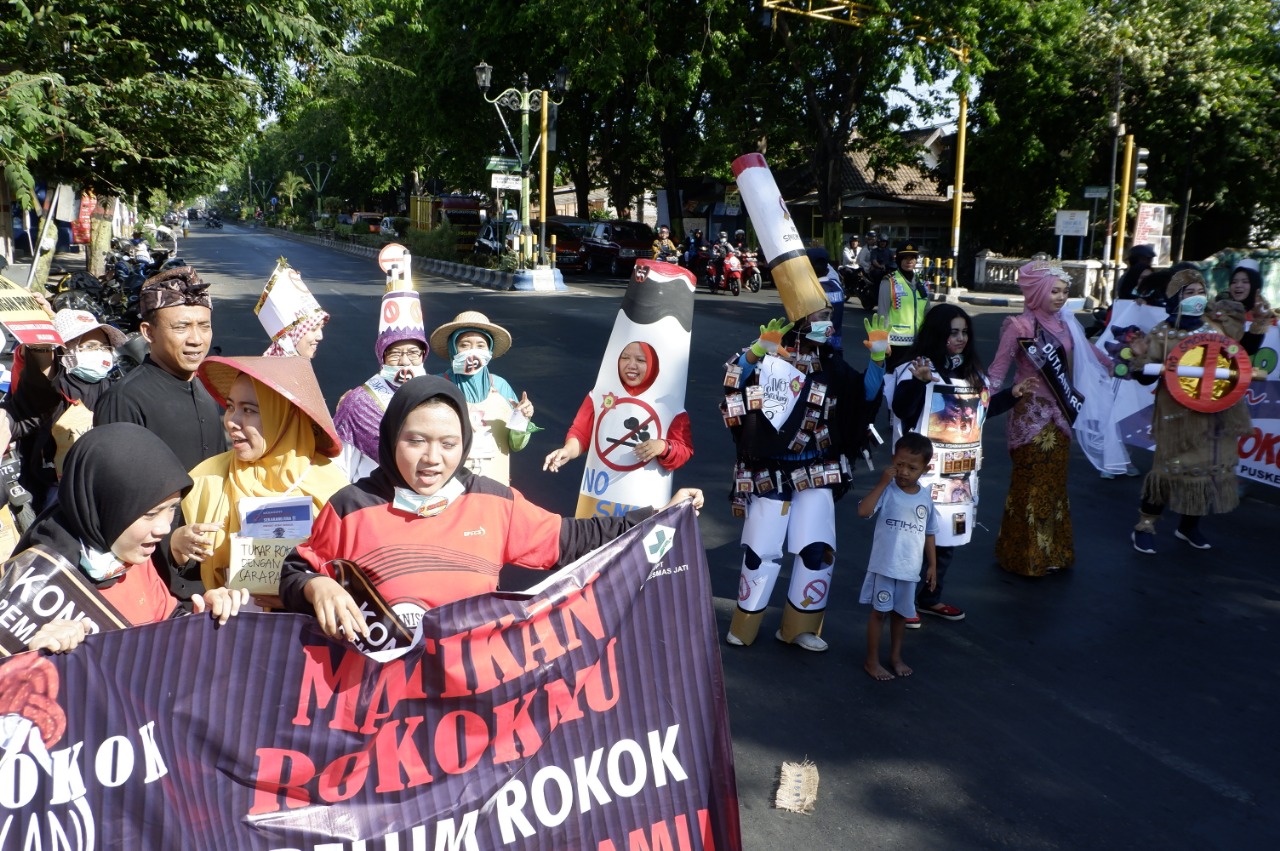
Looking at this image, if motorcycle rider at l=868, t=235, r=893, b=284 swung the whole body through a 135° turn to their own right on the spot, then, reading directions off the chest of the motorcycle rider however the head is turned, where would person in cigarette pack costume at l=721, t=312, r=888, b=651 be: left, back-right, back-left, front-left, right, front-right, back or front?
left

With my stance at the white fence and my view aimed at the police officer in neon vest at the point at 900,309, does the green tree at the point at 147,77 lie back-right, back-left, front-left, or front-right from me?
front-right

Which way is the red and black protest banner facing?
toward the camera

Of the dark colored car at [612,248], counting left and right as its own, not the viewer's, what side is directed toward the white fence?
front

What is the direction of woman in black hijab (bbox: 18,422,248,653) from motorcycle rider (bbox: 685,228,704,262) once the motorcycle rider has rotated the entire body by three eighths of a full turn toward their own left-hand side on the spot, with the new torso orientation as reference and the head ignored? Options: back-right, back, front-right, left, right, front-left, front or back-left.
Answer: back

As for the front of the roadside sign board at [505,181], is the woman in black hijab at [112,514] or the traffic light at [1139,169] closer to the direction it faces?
the woman in black hijab

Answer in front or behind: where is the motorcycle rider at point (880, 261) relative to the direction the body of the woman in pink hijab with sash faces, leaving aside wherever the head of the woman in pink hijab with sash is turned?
behind

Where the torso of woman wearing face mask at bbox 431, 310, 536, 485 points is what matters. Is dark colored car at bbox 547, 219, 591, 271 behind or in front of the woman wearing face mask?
behind

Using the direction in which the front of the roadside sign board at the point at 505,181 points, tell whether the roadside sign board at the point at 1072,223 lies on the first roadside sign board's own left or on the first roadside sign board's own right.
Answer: on the first roadside sign board's own left

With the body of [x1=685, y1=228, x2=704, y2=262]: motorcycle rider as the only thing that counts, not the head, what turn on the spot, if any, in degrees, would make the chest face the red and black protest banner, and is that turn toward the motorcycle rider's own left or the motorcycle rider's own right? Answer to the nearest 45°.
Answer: approximately 45° to the motorcycle rider's own right

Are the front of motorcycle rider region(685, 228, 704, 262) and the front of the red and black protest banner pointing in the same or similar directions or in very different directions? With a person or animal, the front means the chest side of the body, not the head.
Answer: same or similar directions

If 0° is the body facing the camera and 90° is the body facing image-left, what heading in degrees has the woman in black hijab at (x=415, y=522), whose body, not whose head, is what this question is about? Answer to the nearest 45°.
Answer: approximately 0°

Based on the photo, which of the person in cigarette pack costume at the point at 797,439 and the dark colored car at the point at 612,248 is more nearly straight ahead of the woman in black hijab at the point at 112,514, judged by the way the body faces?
the person in cigarette pack costume

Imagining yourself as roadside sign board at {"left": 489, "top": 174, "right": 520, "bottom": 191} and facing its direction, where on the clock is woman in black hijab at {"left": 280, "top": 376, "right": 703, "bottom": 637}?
The woman in black hijab is roughly at 12 o'clock from the roadside sign board.

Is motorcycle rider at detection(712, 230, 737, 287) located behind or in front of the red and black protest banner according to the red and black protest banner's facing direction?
behind

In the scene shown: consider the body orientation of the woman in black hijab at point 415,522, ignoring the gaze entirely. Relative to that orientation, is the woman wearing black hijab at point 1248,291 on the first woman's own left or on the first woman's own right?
on the first woman's own left

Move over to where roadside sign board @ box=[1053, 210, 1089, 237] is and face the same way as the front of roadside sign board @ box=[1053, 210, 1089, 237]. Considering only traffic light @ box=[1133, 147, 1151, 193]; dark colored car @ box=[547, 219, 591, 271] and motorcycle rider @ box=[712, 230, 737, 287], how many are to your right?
2
